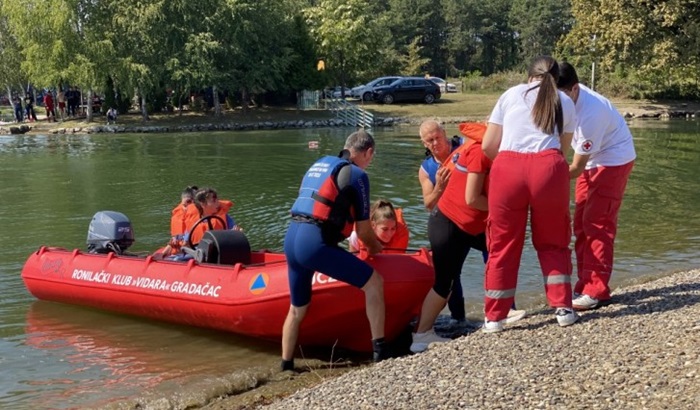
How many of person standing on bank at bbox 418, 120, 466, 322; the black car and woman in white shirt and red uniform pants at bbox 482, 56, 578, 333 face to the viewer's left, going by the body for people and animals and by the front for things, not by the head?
1

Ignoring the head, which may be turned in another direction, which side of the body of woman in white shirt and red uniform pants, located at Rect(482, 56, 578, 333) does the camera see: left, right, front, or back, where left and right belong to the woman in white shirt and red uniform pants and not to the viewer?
back

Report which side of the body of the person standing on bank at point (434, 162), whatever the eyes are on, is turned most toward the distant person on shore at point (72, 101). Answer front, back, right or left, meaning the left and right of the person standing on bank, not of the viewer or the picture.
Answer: back

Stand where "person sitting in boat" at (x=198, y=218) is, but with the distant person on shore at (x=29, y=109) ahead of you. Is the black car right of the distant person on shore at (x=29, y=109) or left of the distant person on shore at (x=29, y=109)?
right

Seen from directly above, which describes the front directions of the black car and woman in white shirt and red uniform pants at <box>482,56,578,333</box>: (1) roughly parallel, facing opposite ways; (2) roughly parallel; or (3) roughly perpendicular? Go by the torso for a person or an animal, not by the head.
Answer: roughly perpendicular

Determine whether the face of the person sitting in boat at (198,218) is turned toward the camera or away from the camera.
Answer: toward the camera

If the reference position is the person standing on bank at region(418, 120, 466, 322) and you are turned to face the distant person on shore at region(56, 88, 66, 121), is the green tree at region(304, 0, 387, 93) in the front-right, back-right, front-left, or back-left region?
front-right

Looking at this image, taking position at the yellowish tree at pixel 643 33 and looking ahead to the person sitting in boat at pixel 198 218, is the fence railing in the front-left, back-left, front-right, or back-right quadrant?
front-right

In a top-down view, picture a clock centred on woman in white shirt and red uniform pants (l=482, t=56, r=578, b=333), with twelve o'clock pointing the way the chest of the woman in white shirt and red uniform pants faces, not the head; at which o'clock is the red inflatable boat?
The red inflatable boat is roughly at 10 o'clock from the woman in white shirt and red uniform pants.

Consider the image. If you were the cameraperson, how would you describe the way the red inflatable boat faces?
facing the viewer and to the right of the viewer

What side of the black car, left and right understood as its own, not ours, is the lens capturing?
left

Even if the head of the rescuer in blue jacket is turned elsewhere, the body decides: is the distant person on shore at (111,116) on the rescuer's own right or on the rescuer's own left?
on the rescuer's own left
